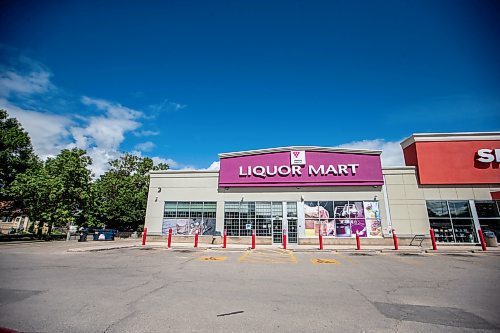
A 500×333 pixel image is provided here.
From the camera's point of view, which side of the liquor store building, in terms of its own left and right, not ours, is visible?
front

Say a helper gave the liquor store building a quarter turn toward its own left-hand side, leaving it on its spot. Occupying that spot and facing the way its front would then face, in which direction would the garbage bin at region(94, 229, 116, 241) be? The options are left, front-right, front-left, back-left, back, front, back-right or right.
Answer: back

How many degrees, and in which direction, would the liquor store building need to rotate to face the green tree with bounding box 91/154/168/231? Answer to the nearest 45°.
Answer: approximately 90° to its right

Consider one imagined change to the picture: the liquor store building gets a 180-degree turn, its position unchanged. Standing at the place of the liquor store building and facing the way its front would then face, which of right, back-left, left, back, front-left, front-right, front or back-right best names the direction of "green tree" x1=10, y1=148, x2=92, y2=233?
left

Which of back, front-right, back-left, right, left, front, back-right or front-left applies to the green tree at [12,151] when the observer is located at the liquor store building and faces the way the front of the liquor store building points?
right
